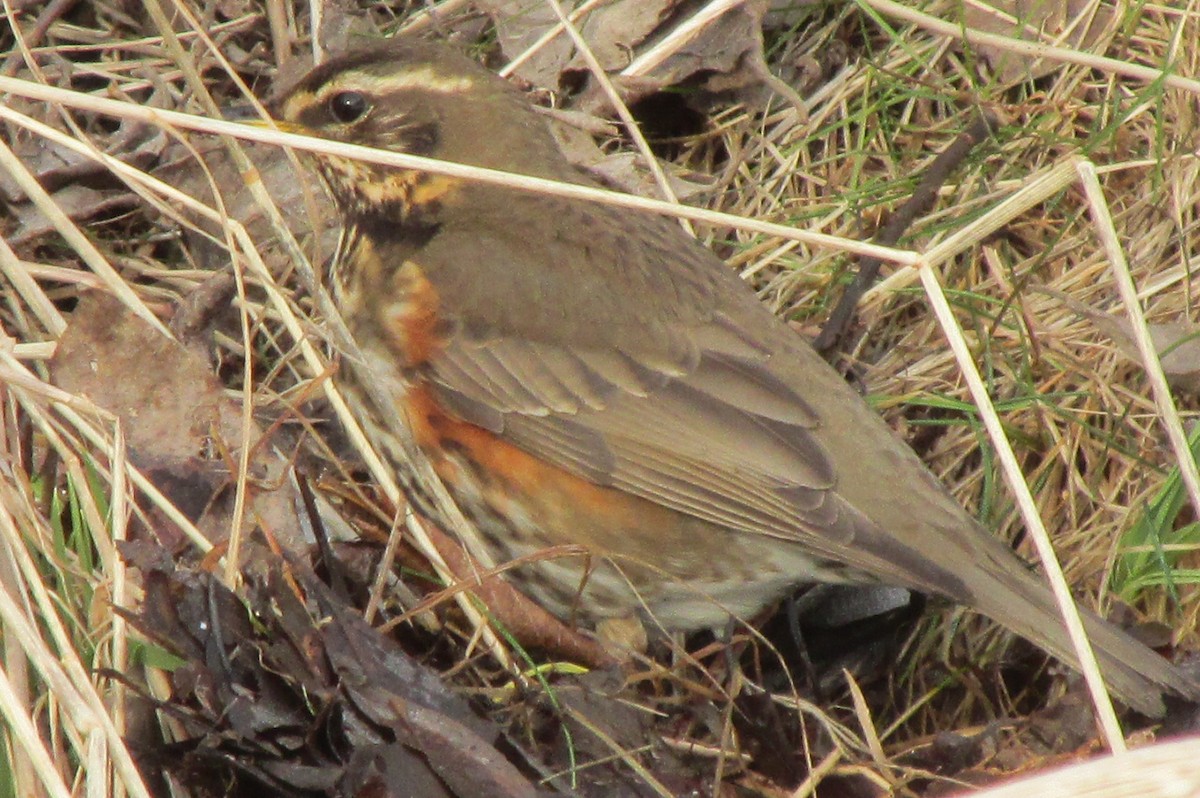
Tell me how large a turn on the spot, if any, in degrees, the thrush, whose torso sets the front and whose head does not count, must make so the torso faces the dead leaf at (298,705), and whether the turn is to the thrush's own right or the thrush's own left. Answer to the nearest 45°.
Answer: approximately 45° to the thrush's own left

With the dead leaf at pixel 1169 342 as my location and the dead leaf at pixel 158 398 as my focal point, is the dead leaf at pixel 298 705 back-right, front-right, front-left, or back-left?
front-left

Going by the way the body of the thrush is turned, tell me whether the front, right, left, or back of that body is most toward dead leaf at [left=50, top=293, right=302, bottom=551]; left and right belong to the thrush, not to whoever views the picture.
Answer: front

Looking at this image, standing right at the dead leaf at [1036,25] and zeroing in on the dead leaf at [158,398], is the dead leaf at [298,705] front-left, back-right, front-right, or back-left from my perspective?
front-left

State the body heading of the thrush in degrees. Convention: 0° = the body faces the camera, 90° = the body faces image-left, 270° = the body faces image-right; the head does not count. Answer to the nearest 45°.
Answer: approximately 90°

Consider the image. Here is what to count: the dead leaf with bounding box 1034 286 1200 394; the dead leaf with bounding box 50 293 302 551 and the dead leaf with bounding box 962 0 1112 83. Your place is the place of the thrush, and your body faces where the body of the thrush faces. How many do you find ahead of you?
1

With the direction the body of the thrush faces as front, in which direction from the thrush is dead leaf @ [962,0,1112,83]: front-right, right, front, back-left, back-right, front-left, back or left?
back-right

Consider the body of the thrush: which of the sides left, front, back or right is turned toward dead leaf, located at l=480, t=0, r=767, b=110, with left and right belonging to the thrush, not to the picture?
right

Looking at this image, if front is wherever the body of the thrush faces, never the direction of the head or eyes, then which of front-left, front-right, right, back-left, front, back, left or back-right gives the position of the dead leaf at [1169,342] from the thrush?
back
